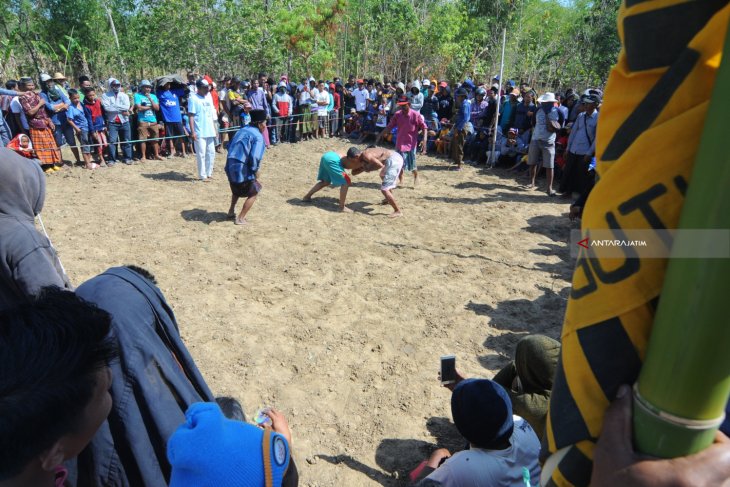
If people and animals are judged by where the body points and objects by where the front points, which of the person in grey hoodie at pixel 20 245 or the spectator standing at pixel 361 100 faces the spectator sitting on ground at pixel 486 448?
the spectator standing

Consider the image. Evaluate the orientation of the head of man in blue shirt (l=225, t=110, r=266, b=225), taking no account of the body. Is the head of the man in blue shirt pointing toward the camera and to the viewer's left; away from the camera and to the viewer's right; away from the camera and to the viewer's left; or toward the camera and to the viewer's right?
away from the camera and to the viewer's right

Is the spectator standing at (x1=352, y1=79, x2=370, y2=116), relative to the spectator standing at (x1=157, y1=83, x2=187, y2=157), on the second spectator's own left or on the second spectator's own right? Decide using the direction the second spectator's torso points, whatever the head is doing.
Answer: on the second spectator's own left

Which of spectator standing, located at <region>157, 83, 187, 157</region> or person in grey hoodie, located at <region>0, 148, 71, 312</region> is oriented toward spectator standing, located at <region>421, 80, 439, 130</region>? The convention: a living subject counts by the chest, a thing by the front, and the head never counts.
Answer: the person in grey hoodie

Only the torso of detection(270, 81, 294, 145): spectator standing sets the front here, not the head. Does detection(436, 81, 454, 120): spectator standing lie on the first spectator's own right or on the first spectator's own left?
on the first spectator's own left

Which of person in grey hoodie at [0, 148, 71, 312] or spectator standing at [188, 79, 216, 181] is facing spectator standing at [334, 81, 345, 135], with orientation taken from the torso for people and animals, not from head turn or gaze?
the person in grey hoodie

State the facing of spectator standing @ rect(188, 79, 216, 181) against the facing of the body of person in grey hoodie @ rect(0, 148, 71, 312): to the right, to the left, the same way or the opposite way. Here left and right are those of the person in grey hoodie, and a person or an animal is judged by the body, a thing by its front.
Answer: to the right

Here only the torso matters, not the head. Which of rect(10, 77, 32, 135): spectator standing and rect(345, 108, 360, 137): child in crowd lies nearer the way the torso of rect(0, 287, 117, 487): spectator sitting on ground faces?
the child in crowd
